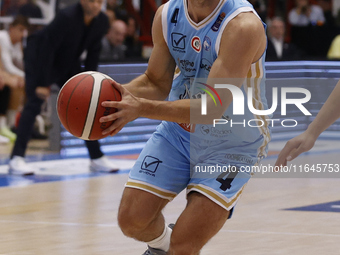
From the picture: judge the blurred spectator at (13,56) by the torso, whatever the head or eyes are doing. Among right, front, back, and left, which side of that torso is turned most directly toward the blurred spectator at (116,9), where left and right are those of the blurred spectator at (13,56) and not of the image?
left

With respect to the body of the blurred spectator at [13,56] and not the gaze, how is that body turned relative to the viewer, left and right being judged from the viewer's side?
facing the viewer and to the right of the viewer

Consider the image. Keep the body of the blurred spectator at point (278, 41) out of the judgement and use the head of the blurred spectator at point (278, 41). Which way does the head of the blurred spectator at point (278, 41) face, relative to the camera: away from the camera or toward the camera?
toward the camera

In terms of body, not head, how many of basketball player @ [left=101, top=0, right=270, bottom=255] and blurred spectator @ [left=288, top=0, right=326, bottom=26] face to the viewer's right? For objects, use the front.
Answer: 0

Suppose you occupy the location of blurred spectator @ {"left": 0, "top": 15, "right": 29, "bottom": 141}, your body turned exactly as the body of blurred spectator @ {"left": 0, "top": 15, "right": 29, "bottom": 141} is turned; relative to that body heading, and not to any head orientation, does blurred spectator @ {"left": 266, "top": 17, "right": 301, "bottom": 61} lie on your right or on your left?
on your left

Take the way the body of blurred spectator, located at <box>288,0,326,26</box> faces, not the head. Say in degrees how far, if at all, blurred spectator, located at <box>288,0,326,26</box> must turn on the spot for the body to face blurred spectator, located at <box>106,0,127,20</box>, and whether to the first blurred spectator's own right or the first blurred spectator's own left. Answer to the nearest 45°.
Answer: approximately 45° to the first blurred spectator's own right

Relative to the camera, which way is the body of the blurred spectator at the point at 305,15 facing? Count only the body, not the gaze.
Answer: toward the camera

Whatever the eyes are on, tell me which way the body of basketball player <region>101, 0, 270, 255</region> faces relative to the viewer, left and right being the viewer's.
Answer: facing the viewer and to the left of the viewer

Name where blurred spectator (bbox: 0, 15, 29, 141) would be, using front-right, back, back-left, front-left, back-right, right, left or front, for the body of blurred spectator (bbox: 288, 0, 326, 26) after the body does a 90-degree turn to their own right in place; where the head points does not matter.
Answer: front-left

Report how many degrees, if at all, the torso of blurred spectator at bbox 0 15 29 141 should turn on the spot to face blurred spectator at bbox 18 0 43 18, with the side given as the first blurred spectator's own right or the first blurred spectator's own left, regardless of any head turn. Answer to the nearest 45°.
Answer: approximately 135° to the first blurred spectator's own left

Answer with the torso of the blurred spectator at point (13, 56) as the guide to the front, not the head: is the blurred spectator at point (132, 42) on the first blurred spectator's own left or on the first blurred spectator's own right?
on the first blurred spectator's own left

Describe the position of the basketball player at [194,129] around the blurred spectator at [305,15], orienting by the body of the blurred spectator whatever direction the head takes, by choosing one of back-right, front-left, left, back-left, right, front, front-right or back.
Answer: front
